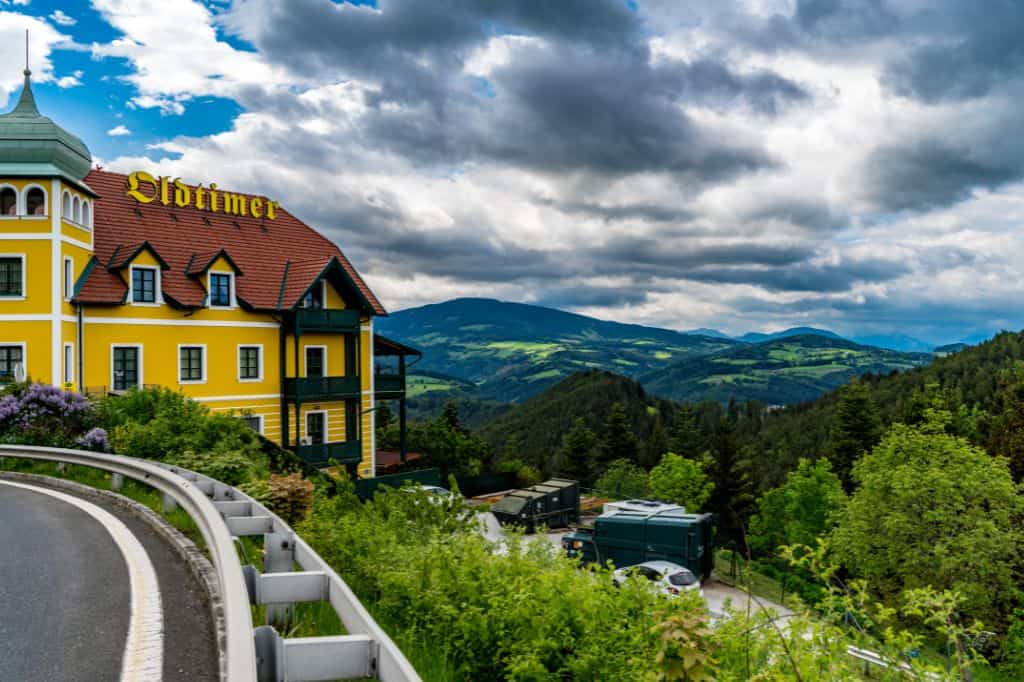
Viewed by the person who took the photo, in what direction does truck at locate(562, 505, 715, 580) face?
facing to the left of the viewer

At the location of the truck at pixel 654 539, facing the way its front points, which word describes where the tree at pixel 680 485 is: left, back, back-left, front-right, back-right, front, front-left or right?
right

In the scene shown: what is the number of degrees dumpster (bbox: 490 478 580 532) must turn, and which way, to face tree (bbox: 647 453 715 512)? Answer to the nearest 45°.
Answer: approximately 180°

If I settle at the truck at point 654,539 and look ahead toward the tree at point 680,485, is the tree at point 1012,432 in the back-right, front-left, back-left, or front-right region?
front-right

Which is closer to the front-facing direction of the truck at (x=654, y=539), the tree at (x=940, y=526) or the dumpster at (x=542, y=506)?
the dumpster

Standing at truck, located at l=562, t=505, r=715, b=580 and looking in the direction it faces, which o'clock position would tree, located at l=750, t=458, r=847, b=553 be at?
The tree is roughly at 4 o'clock from the truck.

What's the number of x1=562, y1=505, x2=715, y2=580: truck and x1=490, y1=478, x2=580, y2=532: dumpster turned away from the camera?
0

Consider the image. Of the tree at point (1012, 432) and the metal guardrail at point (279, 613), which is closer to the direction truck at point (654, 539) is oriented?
the metal guardrail

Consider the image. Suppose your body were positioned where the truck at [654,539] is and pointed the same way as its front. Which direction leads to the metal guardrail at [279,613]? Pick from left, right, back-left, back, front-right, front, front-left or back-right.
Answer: left

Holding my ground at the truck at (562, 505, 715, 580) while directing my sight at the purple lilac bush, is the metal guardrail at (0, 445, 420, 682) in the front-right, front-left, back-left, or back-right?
front-left

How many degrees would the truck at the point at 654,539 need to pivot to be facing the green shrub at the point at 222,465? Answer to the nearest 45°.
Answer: approximately 45° to its left

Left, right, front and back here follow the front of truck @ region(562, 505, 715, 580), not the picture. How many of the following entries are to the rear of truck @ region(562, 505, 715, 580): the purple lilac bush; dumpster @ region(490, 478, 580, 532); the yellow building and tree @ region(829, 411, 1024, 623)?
1
